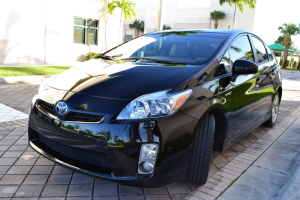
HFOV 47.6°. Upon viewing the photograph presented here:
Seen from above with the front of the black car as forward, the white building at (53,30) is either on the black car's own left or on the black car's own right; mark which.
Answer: on the black car's own right

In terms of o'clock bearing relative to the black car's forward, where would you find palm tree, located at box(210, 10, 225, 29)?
The palm tree is roughly at 5 o'clock from the black car.

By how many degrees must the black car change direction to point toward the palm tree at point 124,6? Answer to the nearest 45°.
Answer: approximately 135° to its right

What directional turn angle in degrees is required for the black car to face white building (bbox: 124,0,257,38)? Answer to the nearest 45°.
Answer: approximately 135° to its right

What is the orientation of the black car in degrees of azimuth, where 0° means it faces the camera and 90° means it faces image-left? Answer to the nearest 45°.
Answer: approximately 45°

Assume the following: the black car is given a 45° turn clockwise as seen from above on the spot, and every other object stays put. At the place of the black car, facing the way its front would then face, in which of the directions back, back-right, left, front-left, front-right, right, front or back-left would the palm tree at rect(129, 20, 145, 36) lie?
right
